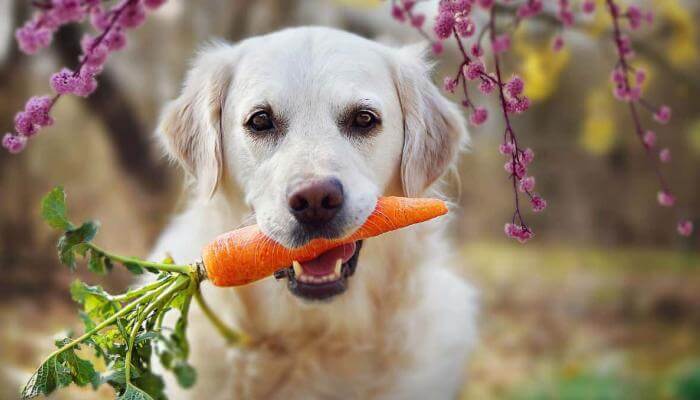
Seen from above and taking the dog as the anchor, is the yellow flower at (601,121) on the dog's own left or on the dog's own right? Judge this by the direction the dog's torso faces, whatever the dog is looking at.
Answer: on the dog's own left

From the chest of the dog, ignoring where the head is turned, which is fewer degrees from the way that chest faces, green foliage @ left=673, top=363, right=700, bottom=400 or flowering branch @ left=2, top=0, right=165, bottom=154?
the flowering branch

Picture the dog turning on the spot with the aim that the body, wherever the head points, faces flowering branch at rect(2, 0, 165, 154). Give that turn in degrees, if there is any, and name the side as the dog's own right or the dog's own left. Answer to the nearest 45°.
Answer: approximately 45° to the dog's own right

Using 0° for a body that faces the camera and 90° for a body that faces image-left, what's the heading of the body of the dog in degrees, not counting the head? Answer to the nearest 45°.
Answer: approximately 0°

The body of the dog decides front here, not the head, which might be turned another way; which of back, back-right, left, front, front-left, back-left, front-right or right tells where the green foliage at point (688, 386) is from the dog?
back-left

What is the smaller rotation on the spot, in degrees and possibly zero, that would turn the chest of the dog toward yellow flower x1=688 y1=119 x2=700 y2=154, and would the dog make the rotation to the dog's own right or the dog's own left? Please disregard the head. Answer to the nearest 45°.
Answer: approximately 135° to the dog's own left

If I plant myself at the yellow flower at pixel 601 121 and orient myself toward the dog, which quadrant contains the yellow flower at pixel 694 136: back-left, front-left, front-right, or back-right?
back-left
